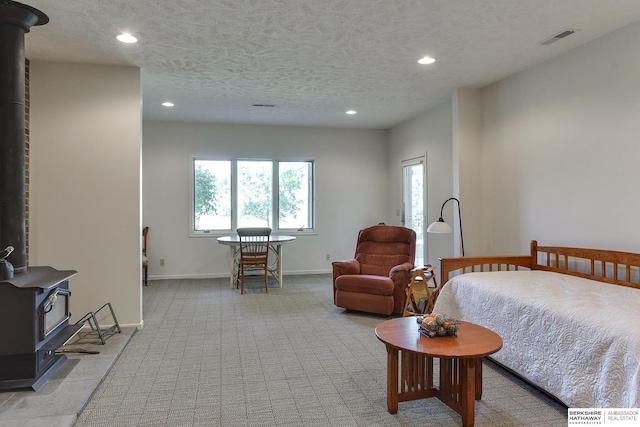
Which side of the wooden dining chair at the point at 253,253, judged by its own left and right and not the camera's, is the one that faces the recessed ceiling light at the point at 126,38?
back

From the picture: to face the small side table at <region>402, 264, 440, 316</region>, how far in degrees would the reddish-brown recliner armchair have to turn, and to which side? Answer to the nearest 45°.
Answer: approximately 90° to its left

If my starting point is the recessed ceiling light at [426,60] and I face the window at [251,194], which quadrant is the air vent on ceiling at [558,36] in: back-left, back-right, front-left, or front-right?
back-right

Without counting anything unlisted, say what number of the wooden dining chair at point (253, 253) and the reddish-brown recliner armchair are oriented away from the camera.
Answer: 1

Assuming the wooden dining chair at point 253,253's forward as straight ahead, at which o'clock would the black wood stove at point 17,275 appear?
The black wood stove is roughly at 7 o'clock from the wooden dining chair.

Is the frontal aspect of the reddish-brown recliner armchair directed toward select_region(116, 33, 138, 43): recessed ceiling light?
yes

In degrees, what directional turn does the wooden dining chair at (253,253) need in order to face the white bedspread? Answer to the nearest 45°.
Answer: approximately 135° to its right

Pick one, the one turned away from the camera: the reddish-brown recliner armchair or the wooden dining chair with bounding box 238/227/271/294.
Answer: the wooden dining chair

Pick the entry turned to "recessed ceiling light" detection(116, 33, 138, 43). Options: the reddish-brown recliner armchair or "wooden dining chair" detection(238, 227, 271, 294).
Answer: the reddish-brown recliner armchair

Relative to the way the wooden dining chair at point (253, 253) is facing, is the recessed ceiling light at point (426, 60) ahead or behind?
behind
